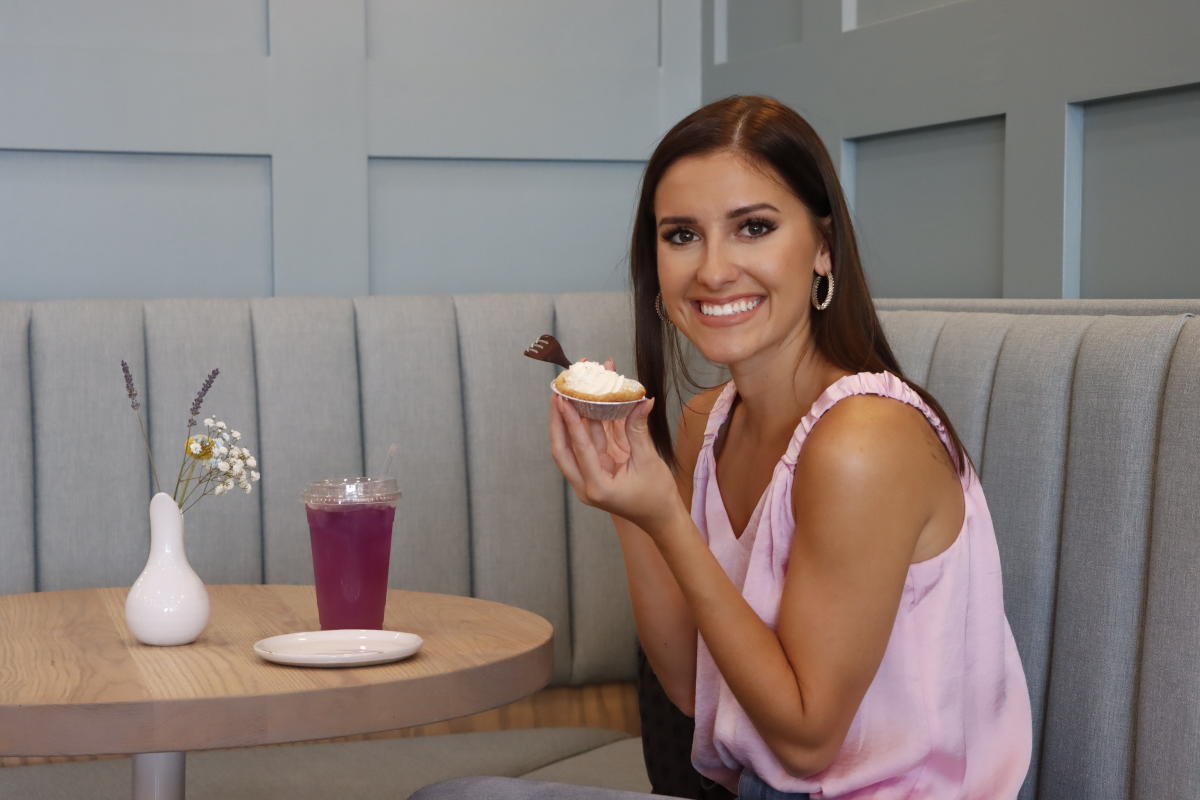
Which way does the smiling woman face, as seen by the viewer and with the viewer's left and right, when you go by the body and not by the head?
facing the viewer and to the left of the viewer

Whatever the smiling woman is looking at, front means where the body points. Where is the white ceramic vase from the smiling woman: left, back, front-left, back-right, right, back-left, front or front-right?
front-right

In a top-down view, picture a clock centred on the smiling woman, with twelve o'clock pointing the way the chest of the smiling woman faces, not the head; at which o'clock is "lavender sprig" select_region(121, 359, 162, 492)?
The lavender sprig is roughly at 2 o'clock from the smiling woman.

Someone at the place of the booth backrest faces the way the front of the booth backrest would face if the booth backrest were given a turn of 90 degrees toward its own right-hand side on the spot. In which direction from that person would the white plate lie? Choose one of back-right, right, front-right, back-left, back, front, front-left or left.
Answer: left

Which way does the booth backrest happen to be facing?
toward the camera

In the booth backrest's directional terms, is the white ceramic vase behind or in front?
in front
